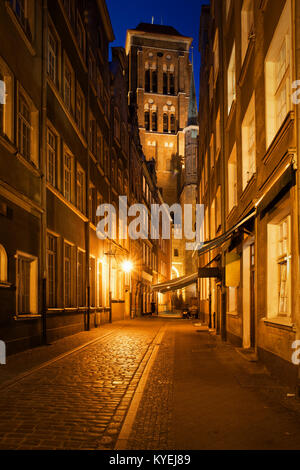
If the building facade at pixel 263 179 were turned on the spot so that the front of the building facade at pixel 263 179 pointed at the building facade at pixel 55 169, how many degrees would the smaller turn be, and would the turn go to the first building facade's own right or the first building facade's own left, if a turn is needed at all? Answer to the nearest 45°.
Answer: approximately 45° to the first building facade's own right

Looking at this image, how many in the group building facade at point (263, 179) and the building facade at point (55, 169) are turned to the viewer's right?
1

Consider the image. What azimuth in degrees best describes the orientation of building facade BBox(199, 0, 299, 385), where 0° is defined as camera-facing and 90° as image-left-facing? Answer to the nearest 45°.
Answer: approximately 90°

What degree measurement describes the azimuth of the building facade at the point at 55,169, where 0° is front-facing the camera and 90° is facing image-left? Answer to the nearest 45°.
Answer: approximately 270°

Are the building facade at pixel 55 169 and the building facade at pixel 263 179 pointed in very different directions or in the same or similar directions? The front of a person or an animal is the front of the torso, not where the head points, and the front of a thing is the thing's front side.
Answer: very different directions
